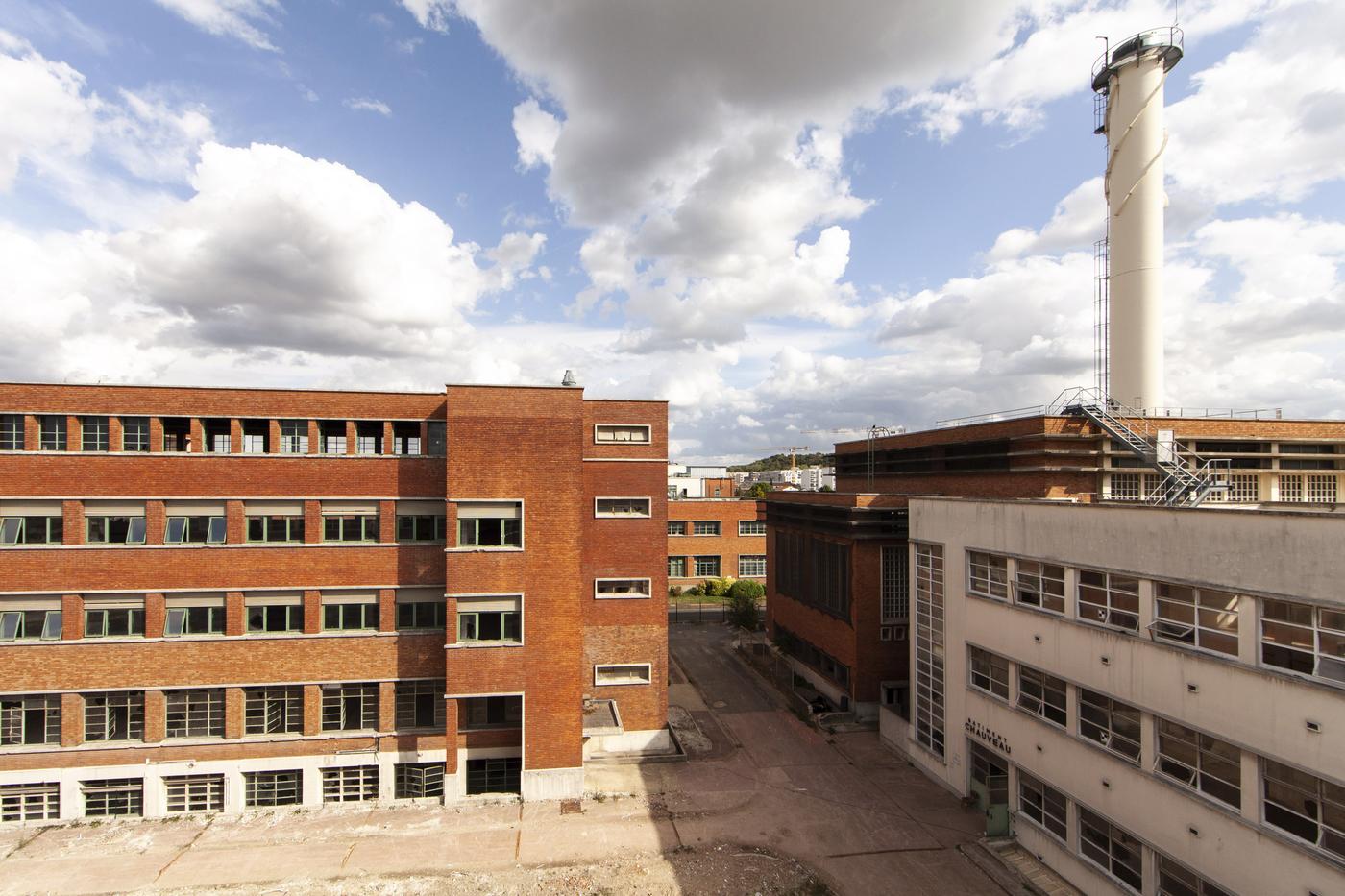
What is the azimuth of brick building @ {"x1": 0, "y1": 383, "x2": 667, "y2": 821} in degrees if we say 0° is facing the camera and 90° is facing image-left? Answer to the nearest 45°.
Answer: approximately 0°

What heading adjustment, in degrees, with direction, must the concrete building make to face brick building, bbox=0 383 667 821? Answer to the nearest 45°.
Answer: approximately 45° to its right

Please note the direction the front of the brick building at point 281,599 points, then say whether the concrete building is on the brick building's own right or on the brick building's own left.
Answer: on the brick building's own left

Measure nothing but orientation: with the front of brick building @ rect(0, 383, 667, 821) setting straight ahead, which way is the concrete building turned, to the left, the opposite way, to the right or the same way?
to the right

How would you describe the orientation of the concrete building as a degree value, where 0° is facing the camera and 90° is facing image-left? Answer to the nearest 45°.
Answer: approximately 45°
